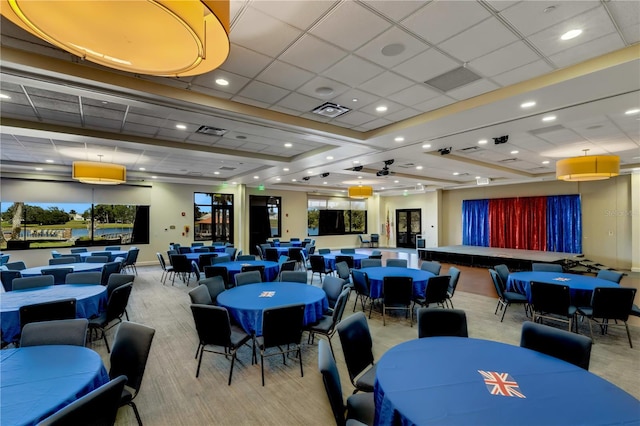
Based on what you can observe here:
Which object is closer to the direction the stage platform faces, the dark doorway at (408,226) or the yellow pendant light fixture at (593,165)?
the yellow pendant light fixture

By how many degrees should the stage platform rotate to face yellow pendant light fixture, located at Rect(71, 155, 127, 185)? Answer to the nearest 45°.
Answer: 0° — it already faces it

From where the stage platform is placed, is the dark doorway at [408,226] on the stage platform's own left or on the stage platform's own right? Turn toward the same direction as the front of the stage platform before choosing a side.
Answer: on the stage platform's own right

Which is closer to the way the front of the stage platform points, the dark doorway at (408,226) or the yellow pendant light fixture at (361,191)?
the yellow pendant light fixture

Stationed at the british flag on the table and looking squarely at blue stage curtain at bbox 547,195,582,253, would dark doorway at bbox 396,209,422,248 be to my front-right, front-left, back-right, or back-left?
front-left

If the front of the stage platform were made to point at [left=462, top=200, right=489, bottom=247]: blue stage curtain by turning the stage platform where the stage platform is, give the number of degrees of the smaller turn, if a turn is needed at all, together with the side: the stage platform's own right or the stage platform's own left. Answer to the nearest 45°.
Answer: approximately 135° to the stage platform's own right

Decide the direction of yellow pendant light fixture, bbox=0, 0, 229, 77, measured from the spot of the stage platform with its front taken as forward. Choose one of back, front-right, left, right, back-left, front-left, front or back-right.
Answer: front-left

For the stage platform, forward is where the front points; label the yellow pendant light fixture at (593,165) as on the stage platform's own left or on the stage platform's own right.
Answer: on the stage platform's own left

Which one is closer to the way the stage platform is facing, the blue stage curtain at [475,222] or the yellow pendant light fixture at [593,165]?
the yellow pendant light fixture

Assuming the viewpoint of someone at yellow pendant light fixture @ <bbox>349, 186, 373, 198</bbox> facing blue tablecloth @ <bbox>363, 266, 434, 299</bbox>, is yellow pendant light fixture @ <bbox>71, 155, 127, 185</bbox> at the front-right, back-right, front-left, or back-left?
front-right

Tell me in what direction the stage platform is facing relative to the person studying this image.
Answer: facing the viewer and to the left of the viewer
